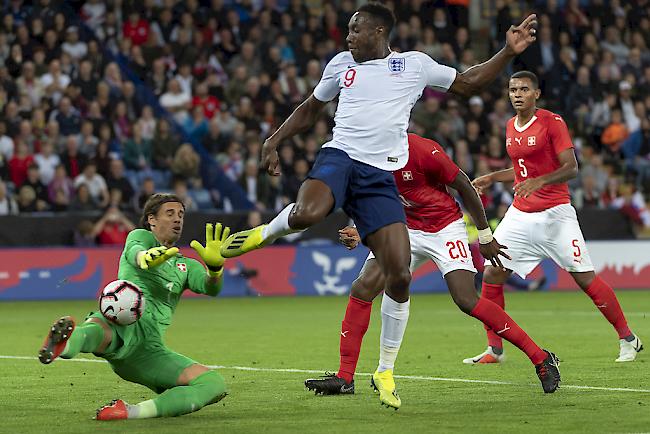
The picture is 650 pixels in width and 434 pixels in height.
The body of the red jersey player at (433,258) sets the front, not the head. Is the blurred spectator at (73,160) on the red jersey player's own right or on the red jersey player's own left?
on the red jersey player's own right

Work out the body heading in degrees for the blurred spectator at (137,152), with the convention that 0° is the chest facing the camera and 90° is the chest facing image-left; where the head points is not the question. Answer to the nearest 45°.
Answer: approximately 0°

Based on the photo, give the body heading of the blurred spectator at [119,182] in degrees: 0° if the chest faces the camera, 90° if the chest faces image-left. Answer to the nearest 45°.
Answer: approximately 0°

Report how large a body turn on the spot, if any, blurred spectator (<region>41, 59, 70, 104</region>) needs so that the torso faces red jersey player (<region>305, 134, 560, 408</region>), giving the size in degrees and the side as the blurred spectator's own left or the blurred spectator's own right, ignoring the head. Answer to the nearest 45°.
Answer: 0° — they already face them

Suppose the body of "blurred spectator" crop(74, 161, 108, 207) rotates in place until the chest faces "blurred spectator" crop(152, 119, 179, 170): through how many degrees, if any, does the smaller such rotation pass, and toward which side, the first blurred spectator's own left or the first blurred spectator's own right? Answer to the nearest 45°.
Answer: approximately 135° to the first blurred spectator's own left

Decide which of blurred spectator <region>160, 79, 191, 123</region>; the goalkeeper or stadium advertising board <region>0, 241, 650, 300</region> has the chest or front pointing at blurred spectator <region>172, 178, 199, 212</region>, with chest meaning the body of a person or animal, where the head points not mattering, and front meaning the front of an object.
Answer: blurred spectator <region>160, 79, 191, 123</region>

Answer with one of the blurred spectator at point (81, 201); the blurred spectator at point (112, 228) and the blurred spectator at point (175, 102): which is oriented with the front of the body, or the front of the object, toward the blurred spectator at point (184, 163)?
the blurred spectator at point (175, 102)
